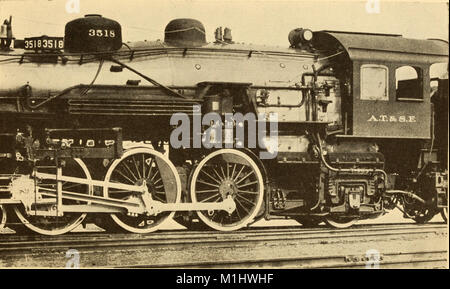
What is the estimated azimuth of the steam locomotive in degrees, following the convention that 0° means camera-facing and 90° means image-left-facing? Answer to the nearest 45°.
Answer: approximately 90°
